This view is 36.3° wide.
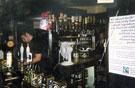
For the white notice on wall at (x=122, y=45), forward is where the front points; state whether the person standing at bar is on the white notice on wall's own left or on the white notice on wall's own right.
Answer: on the white notice on wall's own right

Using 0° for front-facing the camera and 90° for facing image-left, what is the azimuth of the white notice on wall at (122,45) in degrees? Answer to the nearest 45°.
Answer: approximately 45°
